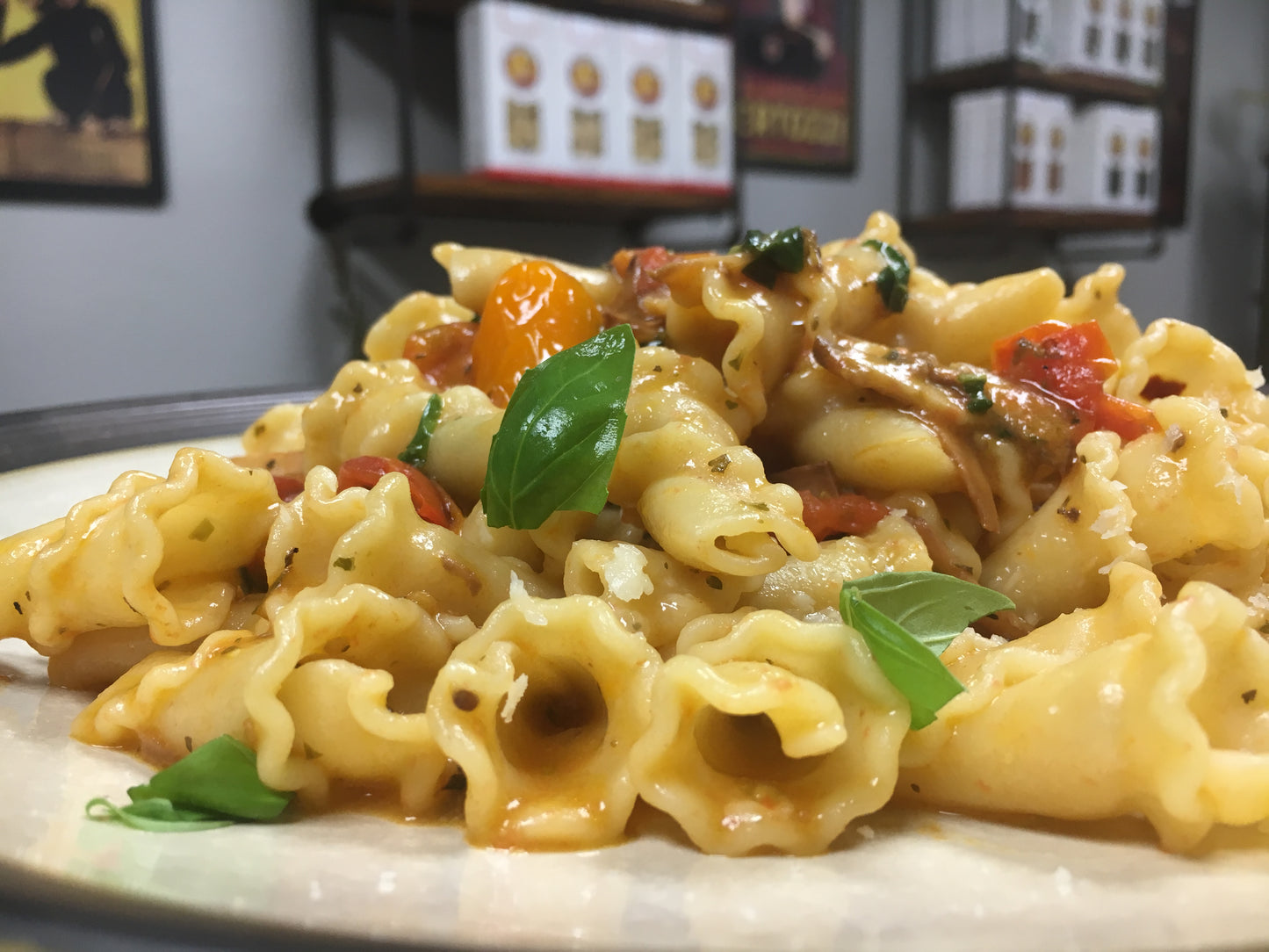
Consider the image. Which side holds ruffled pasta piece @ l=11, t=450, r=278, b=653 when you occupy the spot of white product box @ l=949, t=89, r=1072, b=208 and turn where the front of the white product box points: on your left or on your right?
on your right

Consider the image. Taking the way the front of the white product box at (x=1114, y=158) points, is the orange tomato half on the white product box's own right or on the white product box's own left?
on the white product box's own right

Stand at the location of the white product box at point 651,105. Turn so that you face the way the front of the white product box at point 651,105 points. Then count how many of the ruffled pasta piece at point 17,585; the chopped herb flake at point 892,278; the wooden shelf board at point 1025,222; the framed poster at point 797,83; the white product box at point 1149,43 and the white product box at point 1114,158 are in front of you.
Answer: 2

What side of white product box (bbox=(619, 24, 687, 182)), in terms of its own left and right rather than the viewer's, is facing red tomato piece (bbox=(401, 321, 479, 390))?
front

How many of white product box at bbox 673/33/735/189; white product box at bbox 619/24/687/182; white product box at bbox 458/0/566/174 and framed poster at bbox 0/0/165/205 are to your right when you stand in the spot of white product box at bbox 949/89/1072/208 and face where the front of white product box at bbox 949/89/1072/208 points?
4

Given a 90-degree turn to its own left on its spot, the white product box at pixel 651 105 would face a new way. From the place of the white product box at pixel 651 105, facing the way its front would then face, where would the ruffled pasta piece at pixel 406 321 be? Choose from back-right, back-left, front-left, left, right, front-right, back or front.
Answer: right

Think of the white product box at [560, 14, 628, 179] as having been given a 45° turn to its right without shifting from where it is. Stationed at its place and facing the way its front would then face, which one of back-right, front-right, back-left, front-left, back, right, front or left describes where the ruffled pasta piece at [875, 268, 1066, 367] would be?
front-left

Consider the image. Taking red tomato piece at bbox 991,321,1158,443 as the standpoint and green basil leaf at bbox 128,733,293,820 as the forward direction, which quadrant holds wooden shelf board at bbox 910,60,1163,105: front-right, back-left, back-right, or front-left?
back-right

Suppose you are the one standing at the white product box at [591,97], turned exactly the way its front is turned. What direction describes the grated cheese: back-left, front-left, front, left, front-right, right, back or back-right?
front

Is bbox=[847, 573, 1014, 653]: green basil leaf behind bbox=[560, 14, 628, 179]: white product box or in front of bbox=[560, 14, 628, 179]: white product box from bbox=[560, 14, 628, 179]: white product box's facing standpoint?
in front

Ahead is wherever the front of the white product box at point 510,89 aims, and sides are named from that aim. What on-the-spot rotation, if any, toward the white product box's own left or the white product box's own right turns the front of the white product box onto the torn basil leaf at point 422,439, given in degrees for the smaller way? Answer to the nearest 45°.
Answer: approximately 45° to the white product box's own right

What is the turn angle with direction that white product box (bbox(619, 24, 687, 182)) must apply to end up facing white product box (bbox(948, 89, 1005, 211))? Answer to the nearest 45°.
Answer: approximately 135° to its left

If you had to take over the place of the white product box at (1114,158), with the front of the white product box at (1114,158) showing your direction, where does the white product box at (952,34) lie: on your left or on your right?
on your right

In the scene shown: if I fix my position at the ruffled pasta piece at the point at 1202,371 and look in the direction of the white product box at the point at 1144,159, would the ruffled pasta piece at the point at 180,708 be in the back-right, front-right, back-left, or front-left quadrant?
back-left

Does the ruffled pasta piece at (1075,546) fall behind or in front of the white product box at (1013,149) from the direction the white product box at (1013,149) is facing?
in front

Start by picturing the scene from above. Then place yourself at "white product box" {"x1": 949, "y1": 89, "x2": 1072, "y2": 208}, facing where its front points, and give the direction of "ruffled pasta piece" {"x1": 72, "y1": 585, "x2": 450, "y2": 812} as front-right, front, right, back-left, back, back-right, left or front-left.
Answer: front-right

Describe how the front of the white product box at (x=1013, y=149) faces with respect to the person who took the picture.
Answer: facing the viewer and to the right of the viewer

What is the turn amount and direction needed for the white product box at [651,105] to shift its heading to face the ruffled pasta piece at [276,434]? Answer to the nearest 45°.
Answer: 0° — it already faces it

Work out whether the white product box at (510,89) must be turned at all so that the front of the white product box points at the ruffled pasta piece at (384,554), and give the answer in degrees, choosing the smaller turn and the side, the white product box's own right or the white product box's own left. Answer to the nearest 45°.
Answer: approximately 45° to the white product box's own right

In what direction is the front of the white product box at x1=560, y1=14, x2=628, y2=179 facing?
toward the camera

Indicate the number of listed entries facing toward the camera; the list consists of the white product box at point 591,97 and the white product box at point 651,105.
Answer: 2
